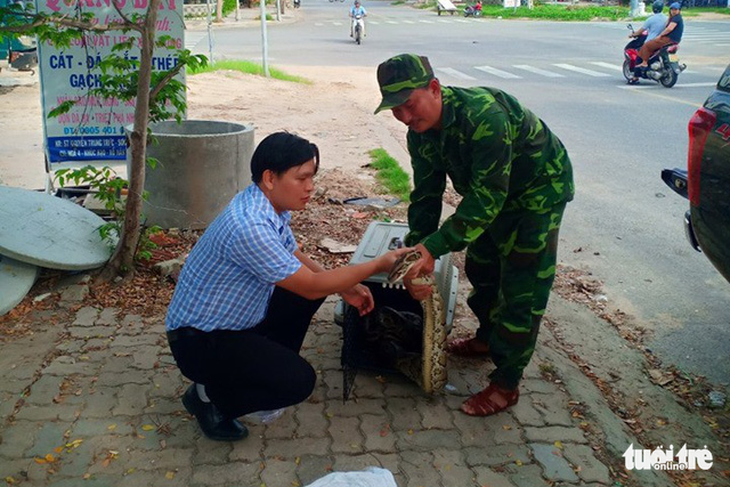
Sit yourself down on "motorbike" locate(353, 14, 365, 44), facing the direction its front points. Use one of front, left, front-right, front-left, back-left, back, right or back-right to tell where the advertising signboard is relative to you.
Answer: front

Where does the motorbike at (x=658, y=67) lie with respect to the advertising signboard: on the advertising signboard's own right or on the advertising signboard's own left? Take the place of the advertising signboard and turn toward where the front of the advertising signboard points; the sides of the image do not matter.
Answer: on the advertising signboard's own left

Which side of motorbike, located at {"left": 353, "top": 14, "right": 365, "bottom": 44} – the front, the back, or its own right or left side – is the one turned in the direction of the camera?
front

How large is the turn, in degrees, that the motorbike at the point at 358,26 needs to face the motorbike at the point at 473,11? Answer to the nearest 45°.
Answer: approximately 180°

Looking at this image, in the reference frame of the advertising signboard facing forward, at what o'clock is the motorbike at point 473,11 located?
The motorbike is roughly at 7 o'clock from the advertising signboard.

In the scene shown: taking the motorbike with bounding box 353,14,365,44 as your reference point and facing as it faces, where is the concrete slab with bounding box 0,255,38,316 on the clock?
The concrete slab is roughly at 12 o'clock from the motorbike.

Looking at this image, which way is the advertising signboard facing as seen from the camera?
toward the camera

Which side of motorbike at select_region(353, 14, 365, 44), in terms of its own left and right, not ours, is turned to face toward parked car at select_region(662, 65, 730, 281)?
front

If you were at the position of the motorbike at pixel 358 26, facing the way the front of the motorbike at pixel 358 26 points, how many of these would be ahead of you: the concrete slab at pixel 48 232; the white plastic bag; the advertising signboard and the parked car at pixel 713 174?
4

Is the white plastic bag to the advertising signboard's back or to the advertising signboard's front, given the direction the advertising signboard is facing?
to the front

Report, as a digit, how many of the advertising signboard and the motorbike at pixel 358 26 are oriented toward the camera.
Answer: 2

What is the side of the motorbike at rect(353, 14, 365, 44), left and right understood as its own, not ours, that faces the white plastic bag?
front

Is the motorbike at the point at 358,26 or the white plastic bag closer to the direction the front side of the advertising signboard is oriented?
the white plastic bag
